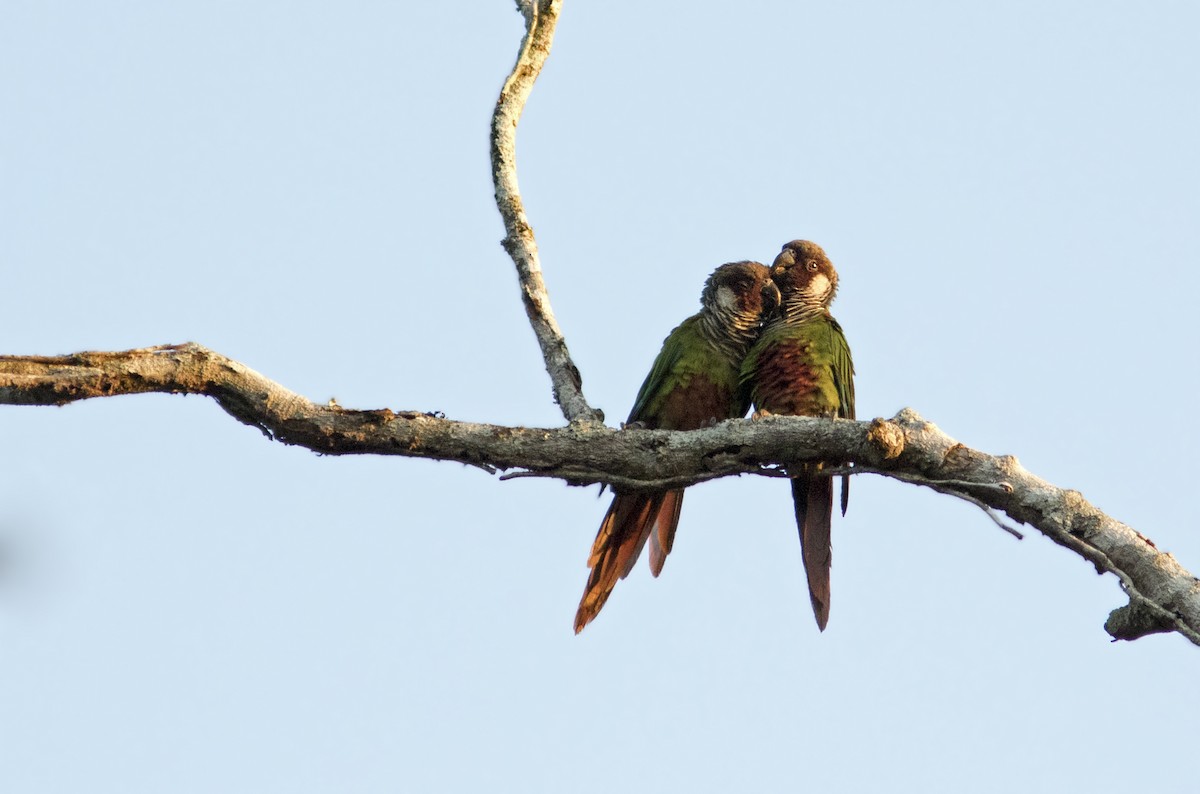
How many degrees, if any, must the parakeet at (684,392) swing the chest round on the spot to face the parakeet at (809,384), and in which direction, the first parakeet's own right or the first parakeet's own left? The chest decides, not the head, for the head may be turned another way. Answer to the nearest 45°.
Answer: approximately 45° to the first parakeet's own left

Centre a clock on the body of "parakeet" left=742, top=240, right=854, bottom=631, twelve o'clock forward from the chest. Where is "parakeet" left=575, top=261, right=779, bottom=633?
"parakeet" left=575, top=261, right=779, bottom=633 is roughly at 2 o'clock from "parakeet" left=742, top=240, right=854, bottom=631.

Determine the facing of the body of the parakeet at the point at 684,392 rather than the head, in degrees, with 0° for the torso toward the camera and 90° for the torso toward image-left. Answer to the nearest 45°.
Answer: approximately 315°

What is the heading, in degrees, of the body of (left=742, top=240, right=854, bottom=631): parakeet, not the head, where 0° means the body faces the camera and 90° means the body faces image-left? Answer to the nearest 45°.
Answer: approximately 45°
